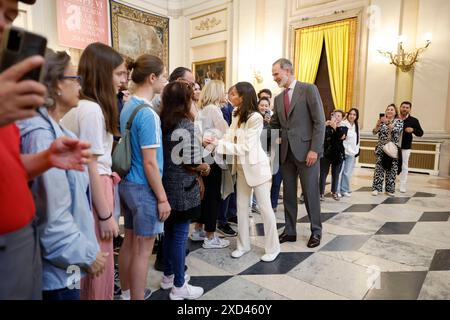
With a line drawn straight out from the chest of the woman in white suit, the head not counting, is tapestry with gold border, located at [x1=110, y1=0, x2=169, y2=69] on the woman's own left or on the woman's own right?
on the woman's own right

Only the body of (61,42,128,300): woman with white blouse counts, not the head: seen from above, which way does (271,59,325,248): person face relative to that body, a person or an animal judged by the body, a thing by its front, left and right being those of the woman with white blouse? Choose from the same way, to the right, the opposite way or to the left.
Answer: the opposite way

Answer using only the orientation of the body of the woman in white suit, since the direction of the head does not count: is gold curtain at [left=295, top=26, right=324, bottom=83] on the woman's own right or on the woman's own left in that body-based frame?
on the woman's own right

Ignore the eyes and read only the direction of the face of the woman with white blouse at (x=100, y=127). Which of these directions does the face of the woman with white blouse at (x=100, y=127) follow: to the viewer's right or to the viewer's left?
to the viewer's right

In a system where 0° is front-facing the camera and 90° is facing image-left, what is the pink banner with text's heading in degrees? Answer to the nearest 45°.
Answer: approximately 0°

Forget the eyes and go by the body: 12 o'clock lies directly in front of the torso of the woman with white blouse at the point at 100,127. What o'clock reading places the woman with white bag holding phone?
The woman with white bag holding phone is roughly at 11 o'clock from the woman with white blouse.

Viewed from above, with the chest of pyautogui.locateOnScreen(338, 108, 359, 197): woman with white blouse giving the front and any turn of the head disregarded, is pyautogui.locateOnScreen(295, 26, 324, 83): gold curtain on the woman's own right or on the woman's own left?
on the woman's own right

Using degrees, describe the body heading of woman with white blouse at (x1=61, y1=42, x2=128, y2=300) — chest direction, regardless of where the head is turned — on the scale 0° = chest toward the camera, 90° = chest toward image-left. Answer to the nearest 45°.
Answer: approximately 270°

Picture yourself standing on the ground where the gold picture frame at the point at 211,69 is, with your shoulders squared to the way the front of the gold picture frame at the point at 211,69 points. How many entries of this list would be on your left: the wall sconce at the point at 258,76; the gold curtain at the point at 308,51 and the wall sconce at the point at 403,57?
3

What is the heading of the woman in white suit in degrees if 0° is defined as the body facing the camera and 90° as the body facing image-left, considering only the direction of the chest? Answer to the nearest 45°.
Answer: approximately 90°

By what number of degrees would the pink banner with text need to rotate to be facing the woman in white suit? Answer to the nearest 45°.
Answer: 0° — it already faces them

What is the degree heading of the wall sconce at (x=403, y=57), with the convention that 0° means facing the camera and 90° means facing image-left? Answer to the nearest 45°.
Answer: approximately 45°

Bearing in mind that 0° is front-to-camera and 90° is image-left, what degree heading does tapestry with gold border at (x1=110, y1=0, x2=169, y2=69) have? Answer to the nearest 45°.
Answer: approximately 315°
